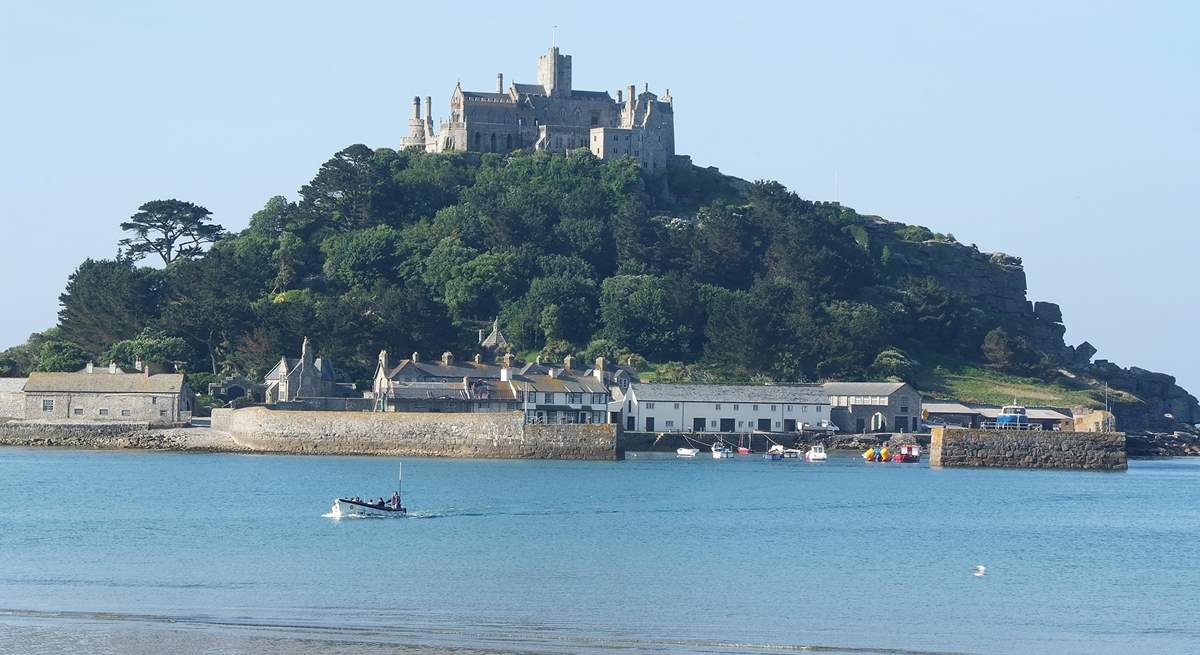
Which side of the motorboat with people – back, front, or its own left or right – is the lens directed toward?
left
